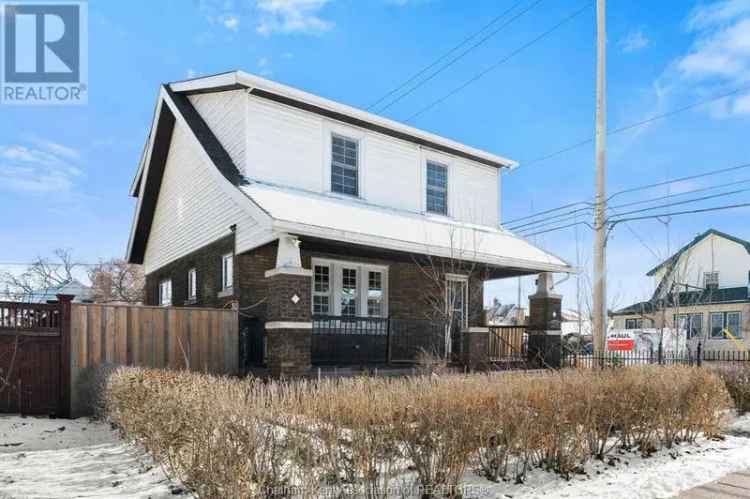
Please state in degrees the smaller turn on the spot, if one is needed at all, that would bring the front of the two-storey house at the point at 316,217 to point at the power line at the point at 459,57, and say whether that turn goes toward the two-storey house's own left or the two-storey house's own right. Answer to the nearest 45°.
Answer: approximately 90° to the two-storey house's own left

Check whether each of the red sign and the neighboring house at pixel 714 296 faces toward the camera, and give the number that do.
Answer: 2

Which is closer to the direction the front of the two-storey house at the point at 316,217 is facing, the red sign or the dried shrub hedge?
the dried shrub hedge

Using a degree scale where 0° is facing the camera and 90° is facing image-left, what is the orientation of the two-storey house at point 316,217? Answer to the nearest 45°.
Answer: approximately 315°

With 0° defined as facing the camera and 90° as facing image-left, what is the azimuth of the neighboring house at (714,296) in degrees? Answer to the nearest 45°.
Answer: approximately 0°
